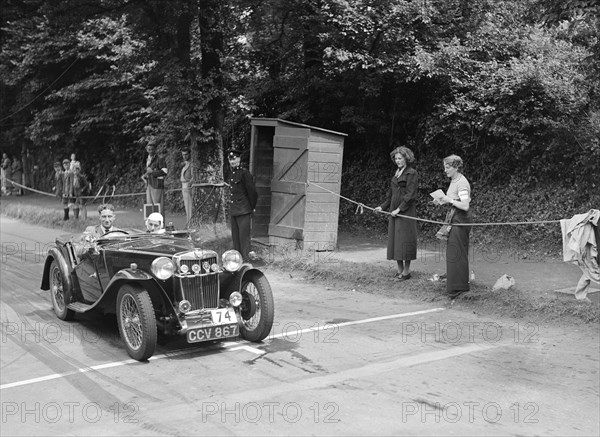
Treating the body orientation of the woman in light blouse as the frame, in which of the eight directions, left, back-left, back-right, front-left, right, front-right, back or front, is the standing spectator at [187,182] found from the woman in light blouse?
front-right

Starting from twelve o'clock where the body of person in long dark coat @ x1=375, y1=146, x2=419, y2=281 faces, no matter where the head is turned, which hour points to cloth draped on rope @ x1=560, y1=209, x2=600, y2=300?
The cloth draped on rope is roughly at 9 o'clock from the person in long dark coat.

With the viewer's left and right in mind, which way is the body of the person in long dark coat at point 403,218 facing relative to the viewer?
facing the viewer and to the left of the viewer

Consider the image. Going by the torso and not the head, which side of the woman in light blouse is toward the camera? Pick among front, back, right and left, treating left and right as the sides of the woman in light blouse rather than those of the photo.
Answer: left

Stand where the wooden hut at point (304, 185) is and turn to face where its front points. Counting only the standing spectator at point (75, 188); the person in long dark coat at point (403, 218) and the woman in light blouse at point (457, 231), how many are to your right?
1

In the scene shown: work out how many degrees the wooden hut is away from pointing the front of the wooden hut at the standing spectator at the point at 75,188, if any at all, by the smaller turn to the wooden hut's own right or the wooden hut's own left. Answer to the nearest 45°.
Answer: approximately 90° to the wooden hut's own right

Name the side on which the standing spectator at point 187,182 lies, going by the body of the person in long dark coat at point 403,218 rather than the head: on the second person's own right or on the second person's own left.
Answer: on the second person's own right

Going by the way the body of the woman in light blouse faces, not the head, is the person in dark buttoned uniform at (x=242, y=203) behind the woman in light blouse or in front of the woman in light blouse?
in front

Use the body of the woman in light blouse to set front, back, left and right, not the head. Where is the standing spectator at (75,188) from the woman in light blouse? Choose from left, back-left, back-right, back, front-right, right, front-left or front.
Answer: front-right

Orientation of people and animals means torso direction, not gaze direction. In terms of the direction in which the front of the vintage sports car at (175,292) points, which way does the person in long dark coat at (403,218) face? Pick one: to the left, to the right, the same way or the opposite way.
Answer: to the right

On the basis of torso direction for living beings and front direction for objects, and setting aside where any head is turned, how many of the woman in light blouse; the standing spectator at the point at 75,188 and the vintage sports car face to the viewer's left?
1

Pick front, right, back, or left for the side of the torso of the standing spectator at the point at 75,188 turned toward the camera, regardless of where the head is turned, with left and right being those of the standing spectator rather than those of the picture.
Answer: front

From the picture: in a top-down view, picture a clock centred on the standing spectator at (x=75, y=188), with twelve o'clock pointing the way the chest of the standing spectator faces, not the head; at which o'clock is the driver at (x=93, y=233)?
The driver is roughly at 12 o'clock from the standing spectator.

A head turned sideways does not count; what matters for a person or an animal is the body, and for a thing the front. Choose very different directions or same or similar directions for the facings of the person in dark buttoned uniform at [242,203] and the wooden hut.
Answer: same or similar directions
